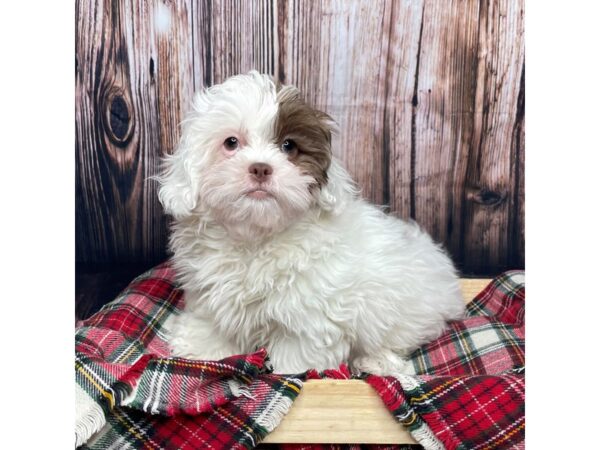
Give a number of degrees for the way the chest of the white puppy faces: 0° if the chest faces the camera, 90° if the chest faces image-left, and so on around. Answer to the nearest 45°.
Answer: approximately 45°
